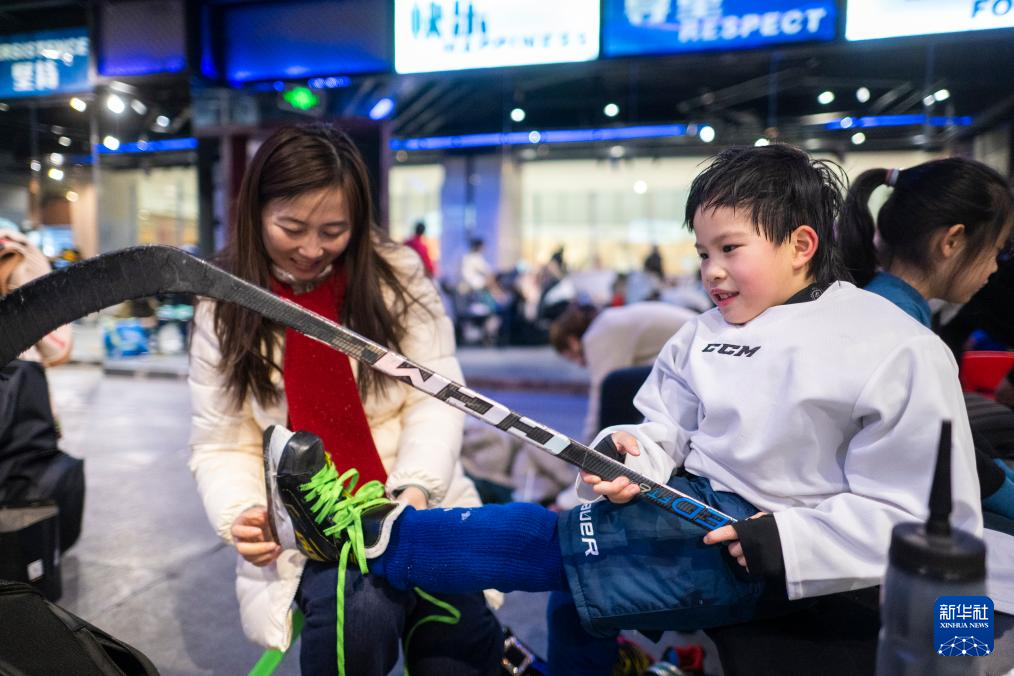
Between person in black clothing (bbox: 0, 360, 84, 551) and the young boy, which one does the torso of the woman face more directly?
the young boy

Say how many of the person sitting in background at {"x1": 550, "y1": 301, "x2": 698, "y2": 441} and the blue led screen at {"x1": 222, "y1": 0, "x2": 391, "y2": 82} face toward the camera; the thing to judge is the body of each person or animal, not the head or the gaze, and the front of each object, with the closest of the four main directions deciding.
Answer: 1

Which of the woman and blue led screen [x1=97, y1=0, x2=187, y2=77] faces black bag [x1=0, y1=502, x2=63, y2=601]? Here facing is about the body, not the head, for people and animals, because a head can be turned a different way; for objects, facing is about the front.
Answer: the blue led screen

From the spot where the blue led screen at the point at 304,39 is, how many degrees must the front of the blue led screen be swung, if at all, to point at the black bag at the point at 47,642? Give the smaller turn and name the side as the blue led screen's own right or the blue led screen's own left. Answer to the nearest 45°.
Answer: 0° — it already faces it

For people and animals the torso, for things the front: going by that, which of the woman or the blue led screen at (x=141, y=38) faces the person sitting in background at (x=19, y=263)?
the blue led screen

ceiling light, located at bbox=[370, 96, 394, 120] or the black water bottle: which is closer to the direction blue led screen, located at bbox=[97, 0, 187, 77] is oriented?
the black water bottle

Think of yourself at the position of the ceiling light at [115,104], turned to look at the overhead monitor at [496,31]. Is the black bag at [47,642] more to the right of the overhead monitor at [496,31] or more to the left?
right

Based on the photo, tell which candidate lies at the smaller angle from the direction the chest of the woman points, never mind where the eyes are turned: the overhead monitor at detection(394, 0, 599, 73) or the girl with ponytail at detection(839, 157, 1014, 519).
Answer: the girl with ponytail

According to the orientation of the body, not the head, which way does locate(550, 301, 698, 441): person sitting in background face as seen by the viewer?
to the viewer's left

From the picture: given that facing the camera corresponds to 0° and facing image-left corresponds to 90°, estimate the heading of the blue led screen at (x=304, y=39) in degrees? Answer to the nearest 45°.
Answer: approximately 0°

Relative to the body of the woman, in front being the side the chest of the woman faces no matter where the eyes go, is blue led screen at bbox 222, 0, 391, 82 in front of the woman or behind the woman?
behind
